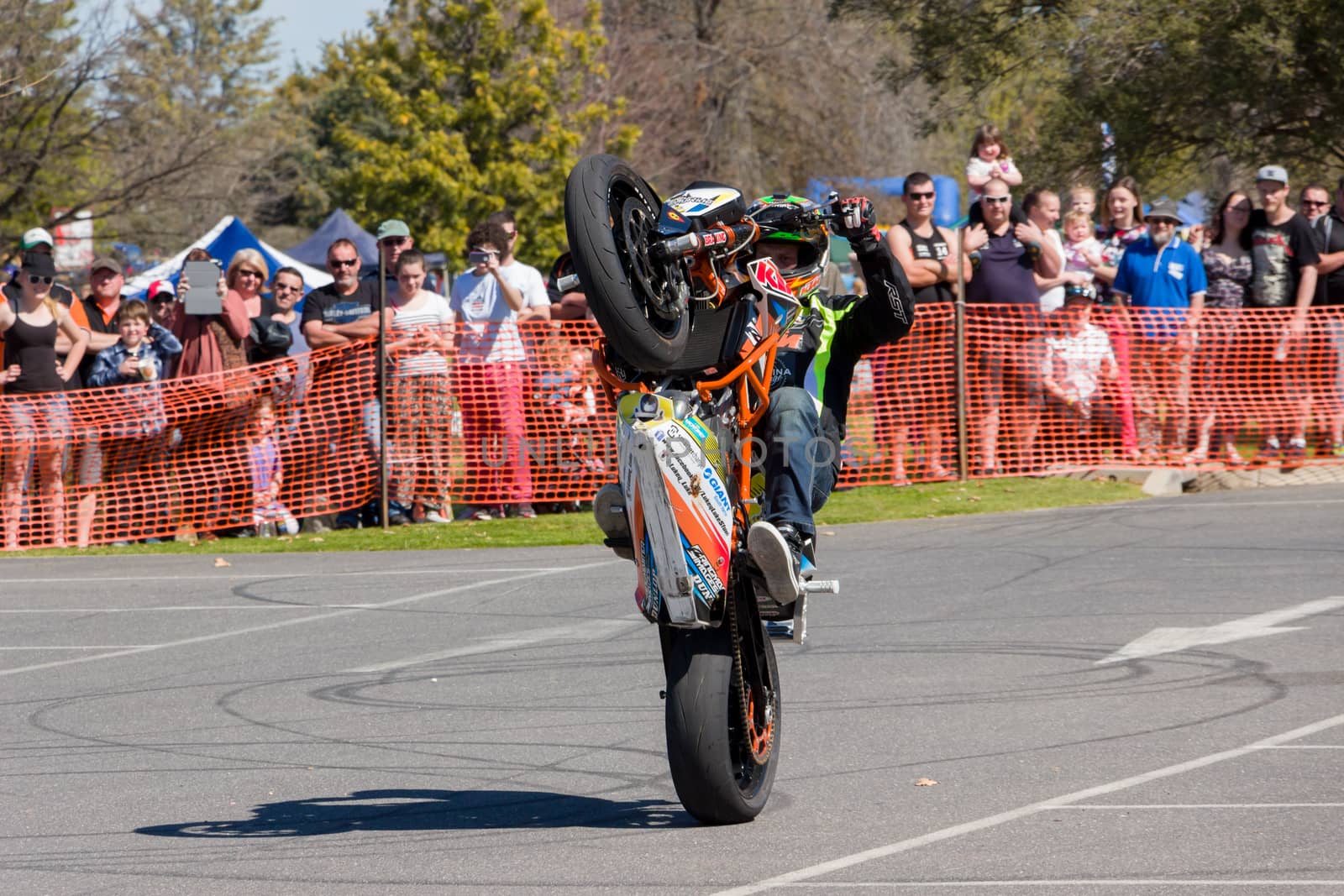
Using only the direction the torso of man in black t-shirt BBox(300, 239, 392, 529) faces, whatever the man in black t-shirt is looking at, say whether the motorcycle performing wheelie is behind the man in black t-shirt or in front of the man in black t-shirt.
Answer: in front

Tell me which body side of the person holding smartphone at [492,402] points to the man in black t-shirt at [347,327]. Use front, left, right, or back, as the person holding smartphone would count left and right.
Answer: right

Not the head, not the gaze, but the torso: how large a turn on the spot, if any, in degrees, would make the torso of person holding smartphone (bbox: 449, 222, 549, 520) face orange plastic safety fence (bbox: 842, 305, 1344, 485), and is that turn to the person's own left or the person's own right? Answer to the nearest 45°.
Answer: approximately 90° to the person's own left

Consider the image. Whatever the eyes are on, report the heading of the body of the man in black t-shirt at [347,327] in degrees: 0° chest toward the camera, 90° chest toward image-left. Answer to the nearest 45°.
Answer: approximately 0°

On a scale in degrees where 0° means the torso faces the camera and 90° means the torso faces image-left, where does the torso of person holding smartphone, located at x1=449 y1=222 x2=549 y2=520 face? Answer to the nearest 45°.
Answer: approximately 0°

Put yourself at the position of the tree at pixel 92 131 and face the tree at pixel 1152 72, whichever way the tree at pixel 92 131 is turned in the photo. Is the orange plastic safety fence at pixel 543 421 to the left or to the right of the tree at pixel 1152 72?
right

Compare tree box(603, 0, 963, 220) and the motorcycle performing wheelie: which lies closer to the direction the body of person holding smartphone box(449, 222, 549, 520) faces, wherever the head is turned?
the motorcycle performing wheelie

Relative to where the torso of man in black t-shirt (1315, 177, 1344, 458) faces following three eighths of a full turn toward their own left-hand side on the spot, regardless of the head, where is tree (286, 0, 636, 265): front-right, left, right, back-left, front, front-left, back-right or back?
left

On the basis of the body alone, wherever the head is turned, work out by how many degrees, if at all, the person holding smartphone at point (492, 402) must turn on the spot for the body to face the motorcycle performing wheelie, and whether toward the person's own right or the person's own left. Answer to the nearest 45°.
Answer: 0° — they already face it

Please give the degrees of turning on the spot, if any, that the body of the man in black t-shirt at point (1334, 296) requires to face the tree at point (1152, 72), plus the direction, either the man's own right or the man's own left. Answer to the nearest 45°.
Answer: approximately 180°

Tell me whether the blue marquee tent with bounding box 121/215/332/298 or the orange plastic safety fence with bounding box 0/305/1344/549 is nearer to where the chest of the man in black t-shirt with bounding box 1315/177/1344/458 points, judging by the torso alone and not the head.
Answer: the orange plastic safety fence

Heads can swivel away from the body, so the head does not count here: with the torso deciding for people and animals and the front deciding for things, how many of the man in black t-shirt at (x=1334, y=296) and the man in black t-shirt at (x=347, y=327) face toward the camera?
2
